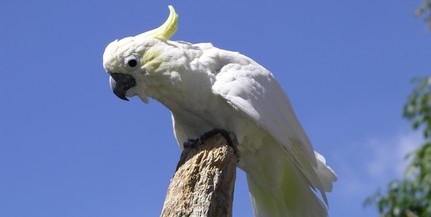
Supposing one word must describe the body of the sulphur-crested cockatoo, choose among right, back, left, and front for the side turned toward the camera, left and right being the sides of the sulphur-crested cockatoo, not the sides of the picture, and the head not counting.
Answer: left
